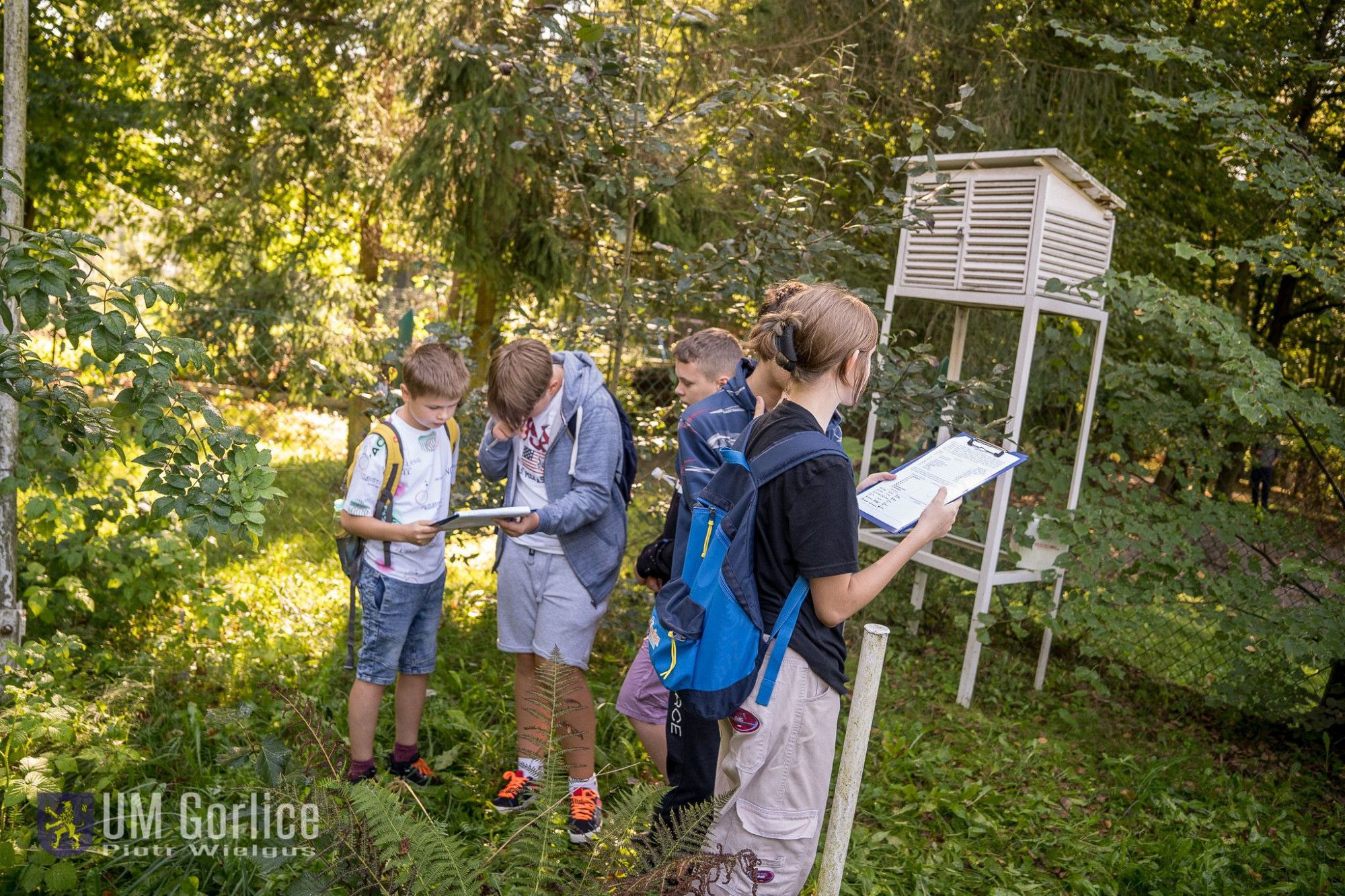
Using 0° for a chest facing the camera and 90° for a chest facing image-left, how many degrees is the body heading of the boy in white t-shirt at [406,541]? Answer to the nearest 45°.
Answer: approximately 315°

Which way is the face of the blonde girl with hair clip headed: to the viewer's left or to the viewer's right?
to the viewer's right

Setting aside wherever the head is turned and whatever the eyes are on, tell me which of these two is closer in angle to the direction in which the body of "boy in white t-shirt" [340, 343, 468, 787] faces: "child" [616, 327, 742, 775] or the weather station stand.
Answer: the child

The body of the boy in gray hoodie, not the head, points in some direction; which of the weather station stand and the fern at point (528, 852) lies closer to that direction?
the fern

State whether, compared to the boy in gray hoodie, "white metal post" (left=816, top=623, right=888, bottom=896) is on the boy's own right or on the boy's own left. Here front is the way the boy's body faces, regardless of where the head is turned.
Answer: on the boy's own left

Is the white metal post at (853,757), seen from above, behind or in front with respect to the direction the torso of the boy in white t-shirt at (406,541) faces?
in front

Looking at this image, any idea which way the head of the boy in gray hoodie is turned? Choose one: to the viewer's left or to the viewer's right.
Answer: to the viewer's left

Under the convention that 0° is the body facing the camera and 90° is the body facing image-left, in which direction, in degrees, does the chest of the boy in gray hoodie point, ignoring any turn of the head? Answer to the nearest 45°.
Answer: approximately 45°

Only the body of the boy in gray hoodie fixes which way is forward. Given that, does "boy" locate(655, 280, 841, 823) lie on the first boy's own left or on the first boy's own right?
on the first boy's own left

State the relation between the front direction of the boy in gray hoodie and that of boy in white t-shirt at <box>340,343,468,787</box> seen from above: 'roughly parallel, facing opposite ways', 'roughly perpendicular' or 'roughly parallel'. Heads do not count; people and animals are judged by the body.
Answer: roughly perpendicular
